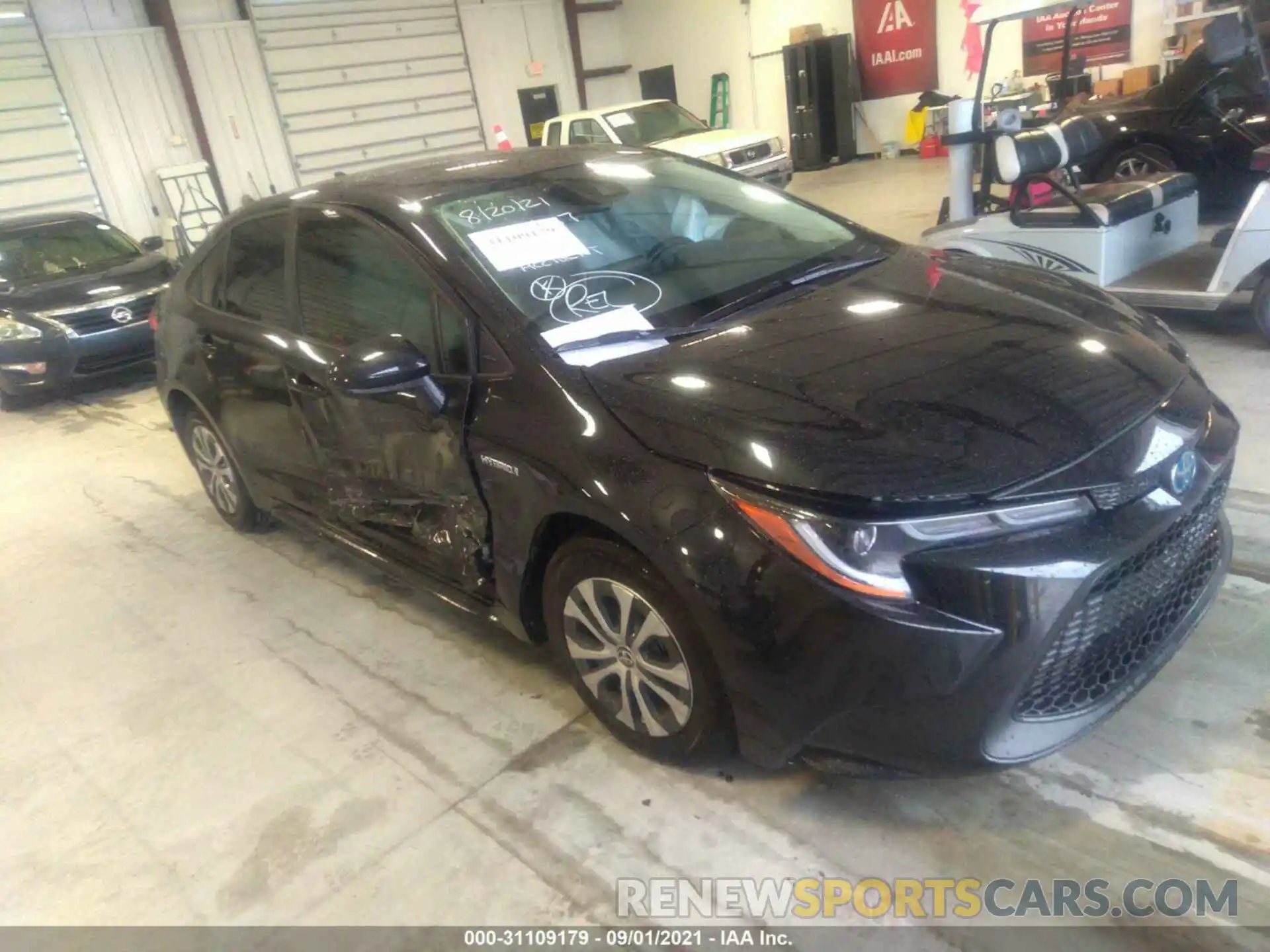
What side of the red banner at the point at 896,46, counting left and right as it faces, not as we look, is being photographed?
front

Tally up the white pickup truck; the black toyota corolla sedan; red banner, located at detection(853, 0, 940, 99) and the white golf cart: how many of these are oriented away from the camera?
0

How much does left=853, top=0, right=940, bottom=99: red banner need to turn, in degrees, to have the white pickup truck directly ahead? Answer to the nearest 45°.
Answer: approximately 45° to its right

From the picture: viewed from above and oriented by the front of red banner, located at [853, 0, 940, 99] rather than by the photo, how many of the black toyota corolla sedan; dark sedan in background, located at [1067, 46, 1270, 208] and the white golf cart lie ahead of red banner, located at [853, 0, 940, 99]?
3

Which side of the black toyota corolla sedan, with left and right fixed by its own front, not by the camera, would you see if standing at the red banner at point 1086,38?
left

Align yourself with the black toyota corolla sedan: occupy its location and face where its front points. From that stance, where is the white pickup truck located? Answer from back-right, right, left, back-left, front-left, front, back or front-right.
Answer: back-left

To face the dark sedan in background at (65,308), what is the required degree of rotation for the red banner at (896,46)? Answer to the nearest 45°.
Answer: approximately 45° to its right

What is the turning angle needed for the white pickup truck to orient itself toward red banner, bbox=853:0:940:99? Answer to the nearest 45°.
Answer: approximately 90° to its left

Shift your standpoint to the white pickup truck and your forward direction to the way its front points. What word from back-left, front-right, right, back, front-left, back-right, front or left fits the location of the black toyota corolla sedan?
front-right

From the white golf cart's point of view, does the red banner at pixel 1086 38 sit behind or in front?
behind

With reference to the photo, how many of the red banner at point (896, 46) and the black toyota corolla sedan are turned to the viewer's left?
0

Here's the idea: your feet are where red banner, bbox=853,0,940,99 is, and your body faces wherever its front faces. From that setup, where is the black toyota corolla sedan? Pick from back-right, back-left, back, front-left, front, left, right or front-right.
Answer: front

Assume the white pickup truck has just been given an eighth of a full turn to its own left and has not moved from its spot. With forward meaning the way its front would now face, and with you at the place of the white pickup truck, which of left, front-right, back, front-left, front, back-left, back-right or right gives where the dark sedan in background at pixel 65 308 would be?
back-right

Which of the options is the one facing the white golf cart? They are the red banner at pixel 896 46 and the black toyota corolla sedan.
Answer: the red banner
